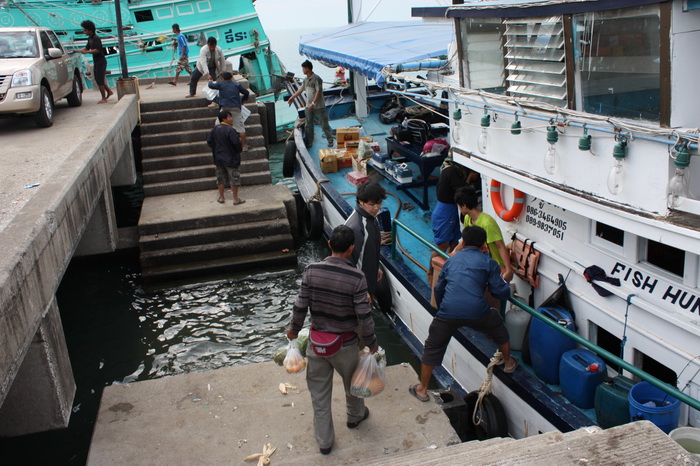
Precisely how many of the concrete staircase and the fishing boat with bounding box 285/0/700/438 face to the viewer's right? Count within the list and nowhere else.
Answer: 0

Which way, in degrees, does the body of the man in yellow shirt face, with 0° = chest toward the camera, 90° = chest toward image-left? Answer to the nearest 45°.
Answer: approximately 45°

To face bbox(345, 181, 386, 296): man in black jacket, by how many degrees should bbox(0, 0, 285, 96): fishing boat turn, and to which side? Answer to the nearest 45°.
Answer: approximately 90° to its right

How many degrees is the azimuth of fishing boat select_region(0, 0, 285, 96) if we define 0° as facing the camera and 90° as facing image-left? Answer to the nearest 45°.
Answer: approximately 270°

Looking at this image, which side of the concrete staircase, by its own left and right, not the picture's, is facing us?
front

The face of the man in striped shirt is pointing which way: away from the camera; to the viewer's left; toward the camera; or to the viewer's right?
away from the camera

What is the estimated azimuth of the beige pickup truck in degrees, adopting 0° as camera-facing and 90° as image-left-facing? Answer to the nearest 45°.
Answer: approximately 45°

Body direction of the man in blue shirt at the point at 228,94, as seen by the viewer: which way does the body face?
away from the camera

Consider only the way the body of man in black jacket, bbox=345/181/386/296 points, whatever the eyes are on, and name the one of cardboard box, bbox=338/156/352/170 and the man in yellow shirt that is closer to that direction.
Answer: the man in yellow shirt

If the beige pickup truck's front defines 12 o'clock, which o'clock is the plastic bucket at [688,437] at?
The plastic bucket is roughly at 10 o'clock from the beige pickup truck.
